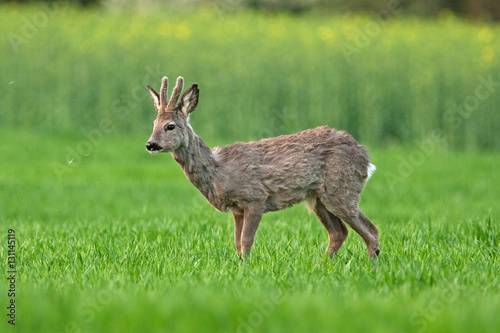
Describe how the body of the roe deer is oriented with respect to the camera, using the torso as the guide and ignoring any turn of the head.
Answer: to the viewer's left

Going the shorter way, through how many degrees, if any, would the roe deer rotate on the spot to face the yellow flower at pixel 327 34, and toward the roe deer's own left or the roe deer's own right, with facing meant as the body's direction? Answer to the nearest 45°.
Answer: approximately 90° to the roe deer's own right
